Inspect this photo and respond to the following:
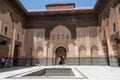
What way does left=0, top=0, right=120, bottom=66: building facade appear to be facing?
toward the camera
